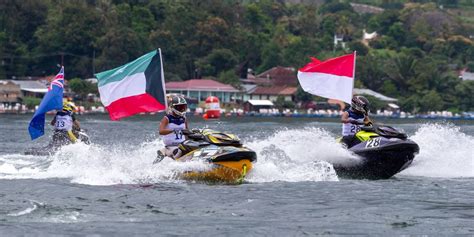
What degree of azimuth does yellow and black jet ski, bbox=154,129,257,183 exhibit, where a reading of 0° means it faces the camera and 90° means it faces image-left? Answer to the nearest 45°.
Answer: approximately 315°

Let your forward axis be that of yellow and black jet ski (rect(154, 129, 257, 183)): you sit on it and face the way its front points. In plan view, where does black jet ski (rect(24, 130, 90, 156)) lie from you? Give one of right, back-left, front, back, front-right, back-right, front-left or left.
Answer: back

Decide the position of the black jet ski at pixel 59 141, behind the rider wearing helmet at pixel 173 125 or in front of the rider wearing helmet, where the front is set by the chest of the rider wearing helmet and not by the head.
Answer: behind

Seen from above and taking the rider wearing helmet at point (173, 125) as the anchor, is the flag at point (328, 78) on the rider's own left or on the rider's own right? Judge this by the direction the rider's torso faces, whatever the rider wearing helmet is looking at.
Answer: on the rider's own left

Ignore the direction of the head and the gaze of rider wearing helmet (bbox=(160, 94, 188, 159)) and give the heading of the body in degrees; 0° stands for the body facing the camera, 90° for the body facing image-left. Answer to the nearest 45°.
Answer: approximately 315°

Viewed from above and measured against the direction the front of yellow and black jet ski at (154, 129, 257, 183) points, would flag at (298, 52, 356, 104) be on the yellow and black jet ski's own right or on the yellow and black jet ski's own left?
on the yellow and black jet ski's own left

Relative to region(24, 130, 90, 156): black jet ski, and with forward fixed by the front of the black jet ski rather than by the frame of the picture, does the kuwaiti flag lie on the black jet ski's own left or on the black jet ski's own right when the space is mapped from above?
on the black jet ski's own right

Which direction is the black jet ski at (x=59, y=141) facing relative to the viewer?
to the viewer's right

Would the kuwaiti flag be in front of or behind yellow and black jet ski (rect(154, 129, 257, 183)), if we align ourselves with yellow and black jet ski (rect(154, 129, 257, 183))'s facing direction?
behind

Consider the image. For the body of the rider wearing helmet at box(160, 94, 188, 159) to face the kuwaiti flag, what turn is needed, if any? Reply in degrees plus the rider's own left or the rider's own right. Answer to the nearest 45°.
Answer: approximately 180°
